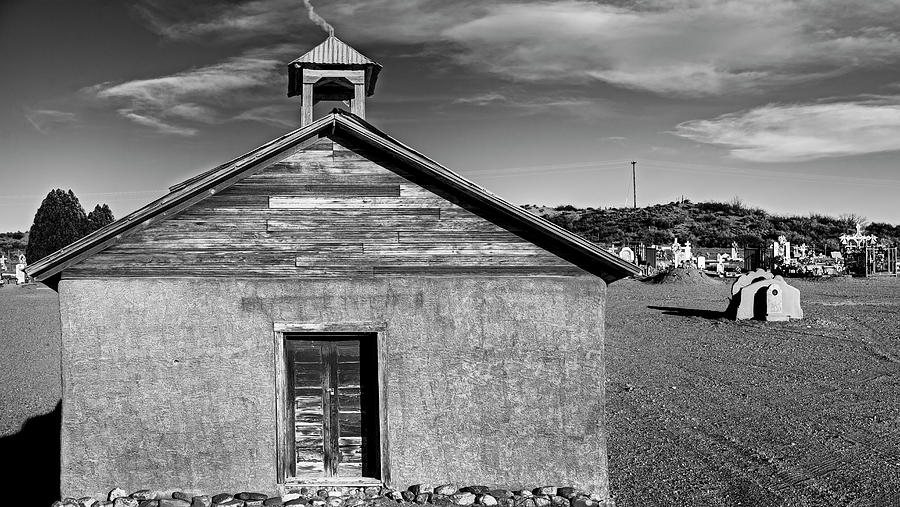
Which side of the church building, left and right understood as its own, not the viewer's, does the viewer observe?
front

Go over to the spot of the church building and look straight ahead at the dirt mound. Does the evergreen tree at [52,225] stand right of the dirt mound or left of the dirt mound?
left

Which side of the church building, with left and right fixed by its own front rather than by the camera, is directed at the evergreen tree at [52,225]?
back

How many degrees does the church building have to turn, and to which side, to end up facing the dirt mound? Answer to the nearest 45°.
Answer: approximately 135° to its left

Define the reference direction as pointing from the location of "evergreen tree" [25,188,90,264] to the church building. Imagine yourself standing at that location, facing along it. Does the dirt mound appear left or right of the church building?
left
